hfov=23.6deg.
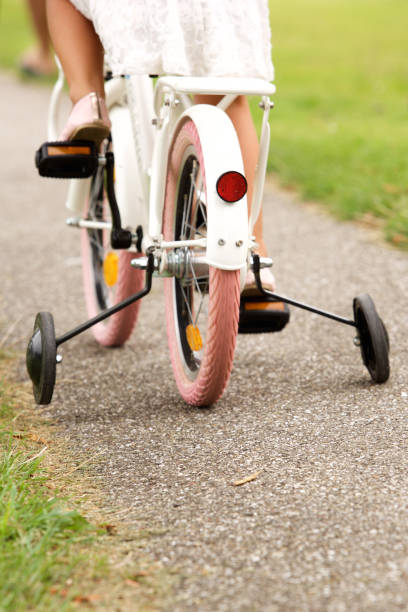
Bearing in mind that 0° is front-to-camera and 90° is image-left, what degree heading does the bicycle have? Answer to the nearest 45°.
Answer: approximately 180°
